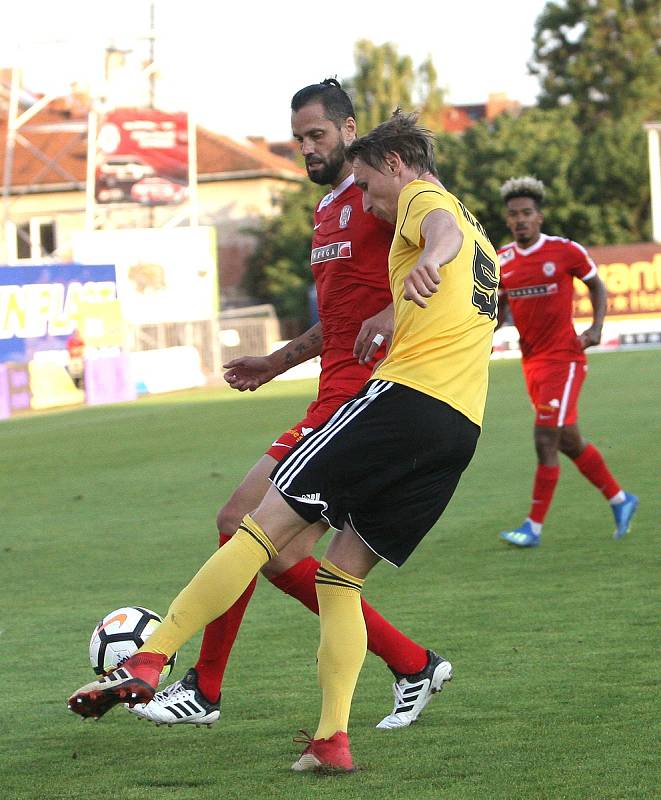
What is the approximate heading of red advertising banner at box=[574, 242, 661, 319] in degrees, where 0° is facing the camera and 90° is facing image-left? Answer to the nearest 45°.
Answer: approximately 0°

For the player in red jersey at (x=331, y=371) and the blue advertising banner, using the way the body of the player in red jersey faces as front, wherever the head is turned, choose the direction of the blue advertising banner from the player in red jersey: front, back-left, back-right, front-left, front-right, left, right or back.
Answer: back-right

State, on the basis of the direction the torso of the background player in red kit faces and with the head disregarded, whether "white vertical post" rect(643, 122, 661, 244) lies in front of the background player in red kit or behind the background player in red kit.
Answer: behind

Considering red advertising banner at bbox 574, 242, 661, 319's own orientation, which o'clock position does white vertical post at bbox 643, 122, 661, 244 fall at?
The white vertical post is roughly at 6 o'clock from the red advertising banner.

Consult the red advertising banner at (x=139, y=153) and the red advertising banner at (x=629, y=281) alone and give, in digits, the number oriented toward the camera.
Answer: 2

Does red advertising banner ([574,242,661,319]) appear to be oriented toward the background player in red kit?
yes

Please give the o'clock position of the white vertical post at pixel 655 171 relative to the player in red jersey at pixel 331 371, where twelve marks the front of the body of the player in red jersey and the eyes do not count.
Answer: The white vertical post is roughly at 5 o'clock from the player in red jersey.

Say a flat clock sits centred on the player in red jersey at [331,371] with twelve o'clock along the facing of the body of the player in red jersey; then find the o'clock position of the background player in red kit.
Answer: The background player in red kit is roughly at 5 o'clock from the player in red jersey.

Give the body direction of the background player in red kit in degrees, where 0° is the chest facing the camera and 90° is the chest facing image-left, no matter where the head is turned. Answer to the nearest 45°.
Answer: approximately 45°
